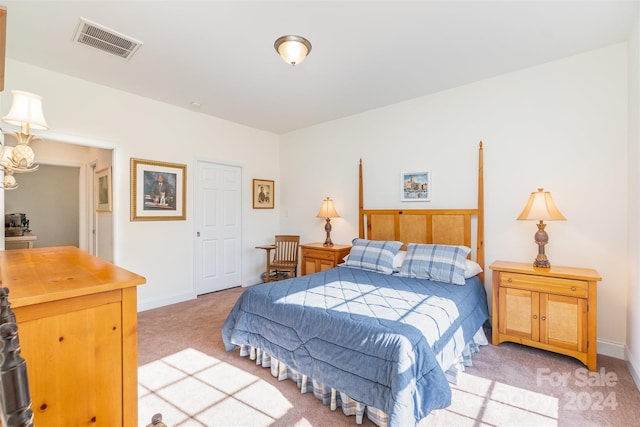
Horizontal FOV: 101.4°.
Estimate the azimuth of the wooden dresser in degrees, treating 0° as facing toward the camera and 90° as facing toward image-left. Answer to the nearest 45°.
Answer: approximately 225°

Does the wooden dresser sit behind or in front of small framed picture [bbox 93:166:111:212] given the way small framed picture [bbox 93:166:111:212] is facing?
in front

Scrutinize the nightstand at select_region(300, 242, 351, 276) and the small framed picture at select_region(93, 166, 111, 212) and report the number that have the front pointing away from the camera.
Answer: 0

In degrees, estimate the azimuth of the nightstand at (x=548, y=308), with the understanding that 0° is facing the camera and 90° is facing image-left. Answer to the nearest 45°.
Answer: approximately 45°

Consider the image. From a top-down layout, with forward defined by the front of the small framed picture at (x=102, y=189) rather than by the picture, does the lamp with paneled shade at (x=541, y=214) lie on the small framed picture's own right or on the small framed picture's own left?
on the small framed picture's own left

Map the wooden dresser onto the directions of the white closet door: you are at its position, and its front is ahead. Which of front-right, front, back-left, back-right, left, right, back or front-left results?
front-right

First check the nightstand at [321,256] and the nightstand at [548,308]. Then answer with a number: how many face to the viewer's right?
0

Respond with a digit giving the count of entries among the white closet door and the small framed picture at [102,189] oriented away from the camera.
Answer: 0

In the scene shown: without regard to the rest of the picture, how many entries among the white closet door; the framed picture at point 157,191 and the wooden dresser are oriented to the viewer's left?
0

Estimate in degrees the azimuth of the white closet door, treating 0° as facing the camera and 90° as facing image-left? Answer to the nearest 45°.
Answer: approximately 315°

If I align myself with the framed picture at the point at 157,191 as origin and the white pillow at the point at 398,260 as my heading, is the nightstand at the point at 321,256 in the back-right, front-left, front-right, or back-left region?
front-left

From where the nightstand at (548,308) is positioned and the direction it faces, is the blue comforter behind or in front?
in front

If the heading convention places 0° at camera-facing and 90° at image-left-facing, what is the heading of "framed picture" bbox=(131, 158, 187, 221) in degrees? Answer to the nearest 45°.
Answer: approximately 315°

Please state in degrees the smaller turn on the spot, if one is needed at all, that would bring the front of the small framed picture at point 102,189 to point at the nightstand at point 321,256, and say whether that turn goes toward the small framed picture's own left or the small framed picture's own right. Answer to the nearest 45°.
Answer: approximately 90° to the small framed picture's own left

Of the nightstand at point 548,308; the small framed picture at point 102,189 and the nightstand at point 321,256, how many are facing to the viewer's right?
0
